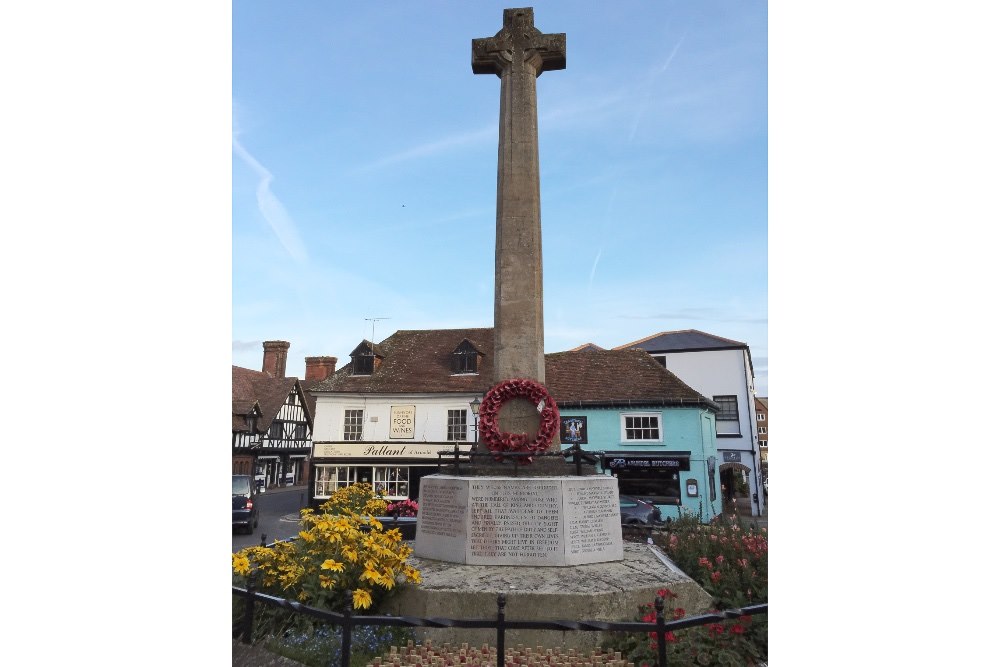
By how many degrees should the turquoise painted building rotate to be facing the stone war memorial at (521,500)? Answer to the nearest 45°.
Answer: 0° — it already faces it

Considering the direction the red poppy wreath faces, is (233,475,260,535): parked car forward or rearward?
rearward

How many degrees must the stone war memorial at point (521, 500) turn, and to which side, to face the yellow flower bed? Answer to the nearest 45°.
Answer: approximately 45° to its right

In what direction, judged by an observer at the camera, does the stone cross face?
facing the viewer

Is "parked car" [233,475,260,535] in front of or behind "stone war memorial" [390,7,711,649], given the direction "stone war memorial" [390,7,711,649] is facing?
behind

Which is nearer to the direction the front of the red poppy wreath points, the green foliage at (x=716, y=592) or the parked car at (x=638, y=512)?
the green foliage

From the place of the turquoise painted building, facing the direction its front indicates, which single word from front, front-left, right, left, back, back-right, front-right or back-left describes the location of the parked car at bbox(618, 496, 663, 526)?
front

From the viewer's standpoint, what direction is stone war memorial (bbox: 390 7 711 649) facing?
toward the camera

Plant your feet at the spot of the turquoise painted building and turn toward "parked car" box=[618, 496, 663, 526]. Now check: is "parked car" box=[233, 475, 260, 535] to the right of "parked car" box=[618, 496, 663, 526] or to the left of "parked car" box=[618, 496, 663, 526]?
right

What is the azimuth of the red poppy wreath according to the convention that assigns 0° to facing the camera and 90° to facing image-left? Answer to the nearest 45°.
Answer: approximately 0°

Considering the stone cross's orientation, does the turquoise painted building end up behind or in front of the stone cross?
behind
